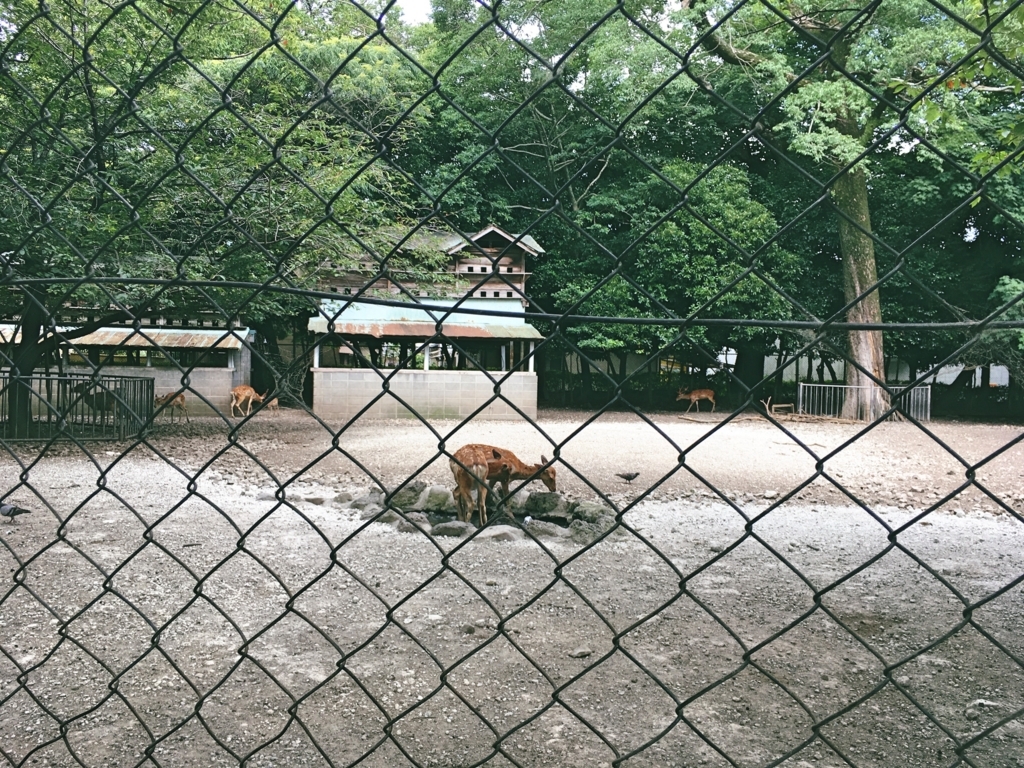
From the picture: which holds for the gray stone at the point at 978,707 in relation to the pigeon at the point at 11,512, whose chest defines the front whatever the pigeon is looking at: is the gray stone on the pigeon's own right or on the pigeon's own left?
on the pigeon's own left

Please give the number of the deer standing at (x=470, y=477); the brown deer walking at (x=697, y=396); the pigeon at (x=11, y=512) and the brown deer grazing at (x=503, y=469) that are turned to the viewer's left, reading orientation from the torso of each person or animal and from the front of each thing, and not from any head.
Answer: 2

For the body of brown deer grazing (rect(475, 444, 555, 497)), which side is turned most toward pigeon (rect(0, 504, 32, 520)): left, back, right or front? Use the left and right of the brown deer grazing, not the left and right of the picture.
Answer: back

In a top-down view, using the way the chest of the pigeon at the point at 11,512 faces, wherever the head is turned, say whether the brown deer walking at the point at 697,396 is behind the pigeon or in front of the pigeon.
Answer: behind

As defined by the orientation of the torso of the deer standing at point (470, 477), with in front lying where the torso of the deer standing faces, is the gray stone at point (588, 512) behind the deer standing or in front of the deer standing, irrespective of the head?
in front

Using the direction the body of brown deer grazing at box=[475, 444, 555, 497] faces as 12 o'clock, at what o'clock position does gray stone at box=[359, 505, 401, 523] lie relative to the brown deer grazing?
The gray stone is roughly at 7 o'clock from the brown deer grazing.

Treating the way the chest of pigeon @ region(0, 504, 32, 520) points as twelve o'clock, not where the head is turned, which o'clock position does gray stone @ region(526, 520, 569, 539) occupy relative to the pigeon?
The gray stone is roughly at 7 o'clock from the pigeon.

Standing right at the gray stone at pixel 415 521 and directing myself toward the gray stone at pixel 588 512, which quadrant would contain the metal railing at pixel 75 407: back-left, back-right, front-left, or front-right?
back-left

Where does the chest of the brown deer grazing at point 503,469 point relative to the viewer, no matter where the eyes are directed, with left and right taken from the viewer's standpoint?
facing to the right of the viewer

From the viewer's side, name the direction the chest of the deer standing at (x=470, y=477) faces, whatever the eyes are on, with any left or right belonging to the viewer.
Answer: facing away from the viewer and to the right of the viewer

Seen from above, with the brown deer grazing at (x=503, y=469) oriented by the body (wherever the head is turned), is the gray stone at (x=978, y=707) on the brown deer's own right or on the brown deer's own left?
on the brown deer's own right

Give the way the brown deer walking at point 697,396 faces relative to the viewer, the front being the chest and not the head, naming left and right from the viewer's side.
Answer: facing to the left of the viewer

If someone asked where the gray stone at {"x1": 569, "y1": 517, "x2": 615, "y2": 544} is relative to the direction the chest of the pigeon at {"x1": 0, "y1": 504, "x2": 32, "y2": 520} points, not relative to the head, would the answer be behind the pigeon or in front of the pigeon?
behind

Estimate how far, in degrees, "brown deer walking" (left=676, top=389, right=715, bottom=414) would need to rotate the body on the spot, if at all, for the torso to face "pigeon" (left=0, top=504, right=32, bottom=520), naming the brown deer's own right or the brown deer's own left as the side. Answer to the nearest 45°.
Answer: approximately 90° to the brown deer's own left

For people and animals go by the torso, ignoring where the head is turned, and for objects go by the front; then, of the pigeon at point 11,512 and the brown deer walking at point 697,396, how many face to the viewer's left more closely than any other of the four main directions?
2
